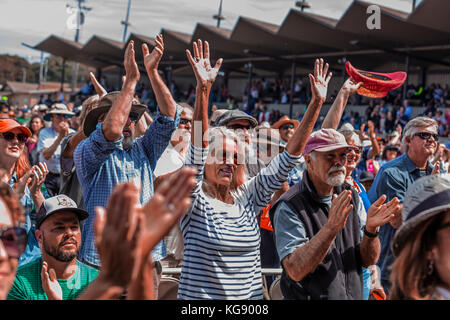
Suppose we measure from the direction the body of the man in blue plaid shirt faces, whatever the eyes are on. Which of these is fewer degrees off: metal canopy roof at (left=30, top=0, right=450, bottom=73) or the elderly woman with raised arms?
the elderly woman with raised arms

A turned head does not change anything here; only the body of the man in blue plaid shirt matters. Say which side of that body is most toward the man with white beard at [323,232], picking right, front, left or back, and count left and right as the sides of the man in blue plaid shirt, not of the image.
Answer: front

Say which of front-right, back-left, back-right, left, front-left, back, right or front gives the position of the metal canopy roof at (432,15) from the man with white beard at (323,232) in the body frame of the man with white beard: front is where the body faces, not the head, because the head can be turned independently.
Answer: back-left

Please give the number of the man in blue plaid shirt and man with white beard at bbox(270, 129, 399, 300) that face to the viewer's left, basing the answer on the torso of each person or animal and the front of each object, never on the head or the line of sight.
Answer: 0

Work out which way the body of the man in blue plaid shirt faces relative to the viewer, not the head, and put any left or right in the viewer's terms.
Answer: facing the viewer and to the right of the viewer

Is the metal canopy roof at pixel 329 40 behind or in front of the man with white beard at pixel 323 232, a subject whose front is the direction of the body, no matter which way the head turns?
behind

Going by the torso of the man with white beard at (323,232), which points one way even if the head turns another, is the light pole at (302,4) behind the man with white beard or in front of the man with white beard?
behind
